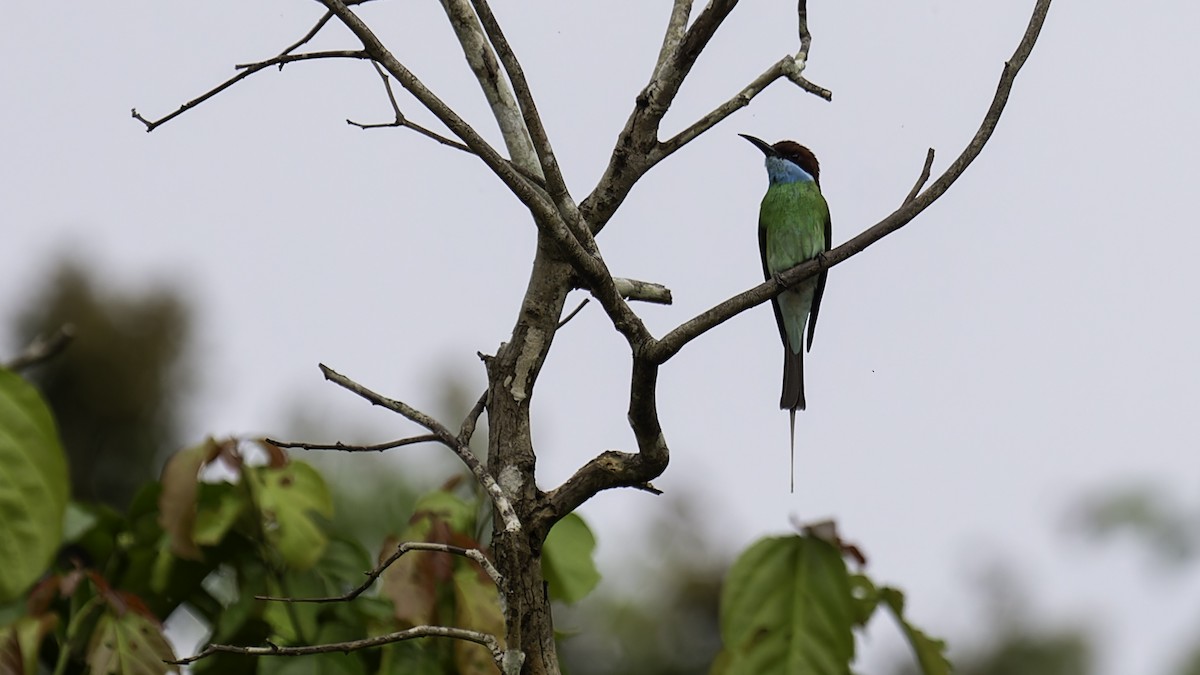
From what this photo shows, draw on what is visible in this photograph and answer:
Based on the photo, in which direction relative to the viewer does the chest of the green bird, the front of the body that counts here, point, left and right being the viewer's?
facing the viewer

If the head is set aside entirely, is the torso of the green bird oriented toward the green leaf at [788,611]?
yes

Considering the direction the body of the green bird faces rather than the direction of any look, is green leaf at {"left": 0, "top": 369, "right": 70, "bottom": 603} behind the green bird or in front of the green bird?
in front

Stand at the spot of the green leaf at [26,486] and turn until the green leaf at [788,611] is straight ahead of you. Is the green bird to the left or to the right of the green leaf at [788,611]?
left

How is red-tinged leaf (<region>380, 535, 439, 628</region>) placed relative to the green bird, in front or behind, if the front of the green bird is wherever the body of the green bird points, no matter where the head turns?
behind

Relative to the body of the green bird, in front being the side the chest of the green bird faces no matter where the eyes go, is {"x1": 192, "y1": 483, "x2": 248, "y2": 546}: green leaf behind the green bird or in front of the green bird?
in front
